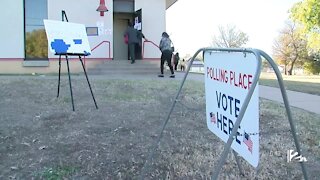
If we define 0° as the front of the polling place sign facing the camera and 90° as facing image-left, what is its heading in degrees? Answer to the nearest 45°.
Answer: approximately 45°

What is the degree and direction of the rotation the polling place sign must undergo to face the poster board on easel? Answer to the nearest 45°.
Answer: approximately 90° to its right
